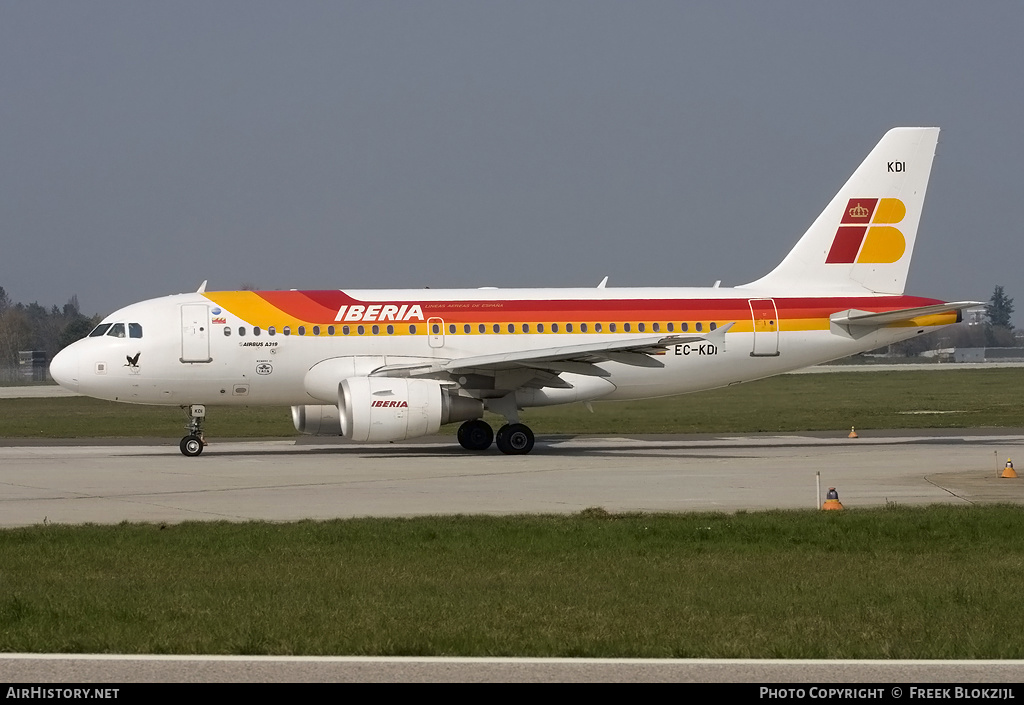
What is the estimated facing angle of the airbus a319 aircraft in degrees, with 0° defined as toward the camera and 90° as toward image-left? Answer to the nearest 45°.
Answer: approximately 90°

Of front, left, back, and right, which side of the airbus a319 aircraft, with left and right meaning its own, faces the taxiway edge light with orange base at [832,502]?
left
